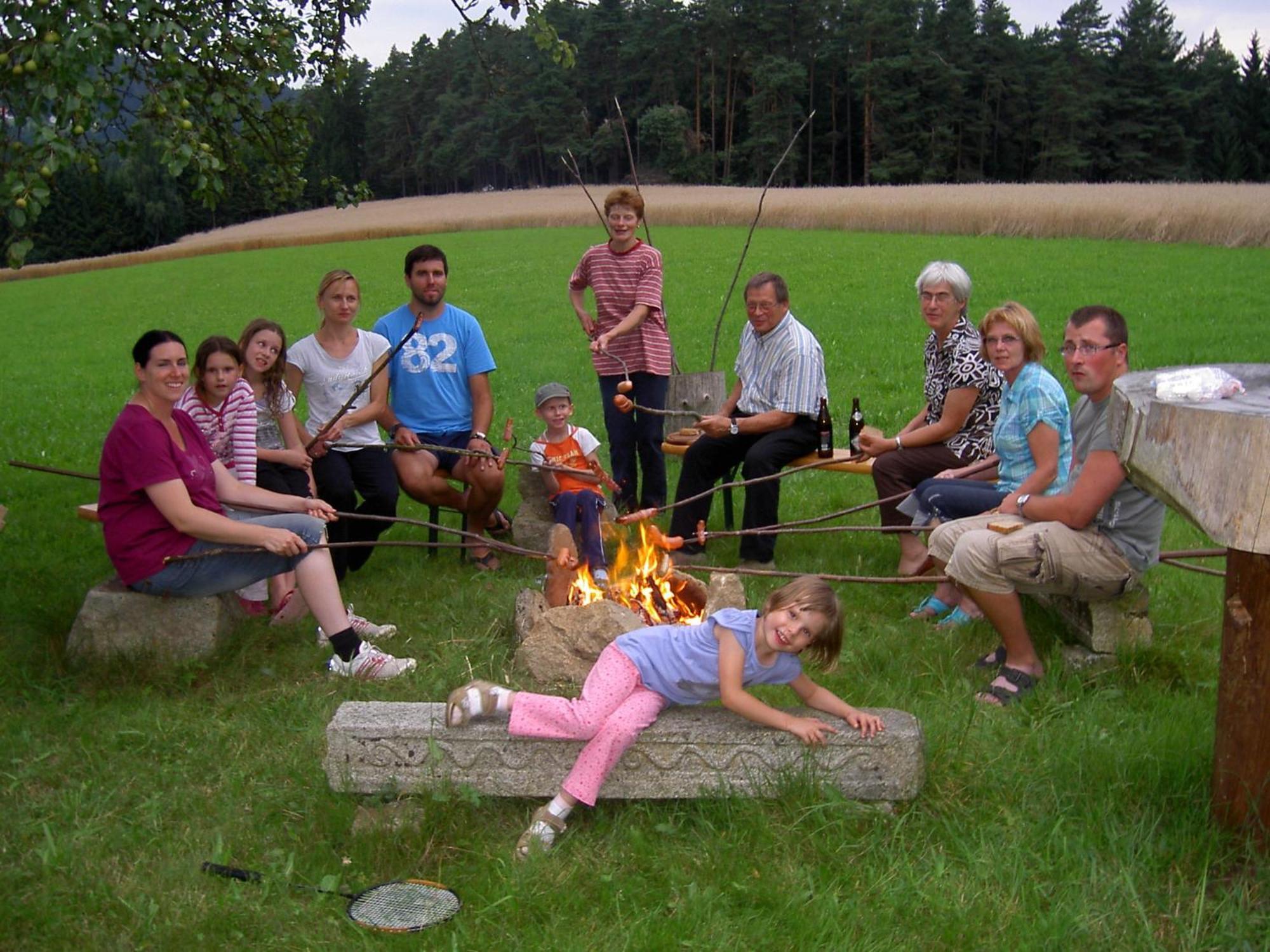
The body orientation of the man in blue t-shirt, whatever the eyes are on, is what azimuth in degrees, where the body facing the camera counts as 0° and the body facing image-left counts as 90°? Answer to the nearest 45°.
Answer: approximately 0°

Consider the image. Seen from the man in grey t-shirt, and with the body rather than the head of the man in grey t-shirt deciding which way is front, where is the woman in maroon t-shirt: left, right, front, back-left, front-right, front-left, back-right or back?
front

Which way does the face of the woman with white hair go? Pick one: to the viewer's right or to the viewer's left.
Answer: to the viewer's left

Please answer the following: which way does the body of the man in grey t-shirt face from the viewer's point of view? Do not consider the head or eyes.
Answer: to the viewer's left

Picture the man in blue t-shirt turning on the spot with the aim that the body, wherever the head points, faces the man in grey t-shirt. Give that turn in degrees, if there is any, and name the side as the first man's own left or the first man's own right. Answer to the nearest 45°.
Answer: approximately 45° to the first man's own left

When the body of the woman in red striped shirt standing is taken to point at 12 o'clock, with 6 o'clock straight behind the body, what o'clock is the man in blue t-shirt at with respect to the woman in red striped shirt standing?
The man in blue t-shirt is roughly at 2 o'clock from the woman in red striped shirt standing.

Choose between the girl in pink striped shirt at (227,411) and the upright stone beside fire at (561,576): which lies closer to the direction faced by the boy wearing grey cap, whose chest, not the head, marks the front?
the upright stone beside fire

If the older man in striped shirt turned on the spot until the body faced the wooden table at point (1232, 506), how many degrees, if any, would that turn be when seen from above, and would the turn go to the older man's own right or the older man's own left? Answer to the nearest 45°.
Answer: approximately 45° to the older man's own left

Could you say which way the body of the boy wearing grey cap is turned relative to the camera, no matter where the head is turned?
toward the camera

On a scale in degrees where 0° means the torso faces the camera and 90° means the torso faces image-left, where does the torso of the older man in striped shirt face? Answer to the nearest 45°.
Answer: approximately 45°

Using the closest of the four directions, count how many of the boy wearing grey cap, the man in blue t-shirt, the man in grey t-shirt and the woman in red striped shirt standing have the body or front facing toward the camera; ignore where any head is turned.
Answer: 3

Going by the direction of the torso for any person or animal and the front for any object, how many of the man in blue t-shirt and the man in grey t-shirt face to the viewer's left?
1
